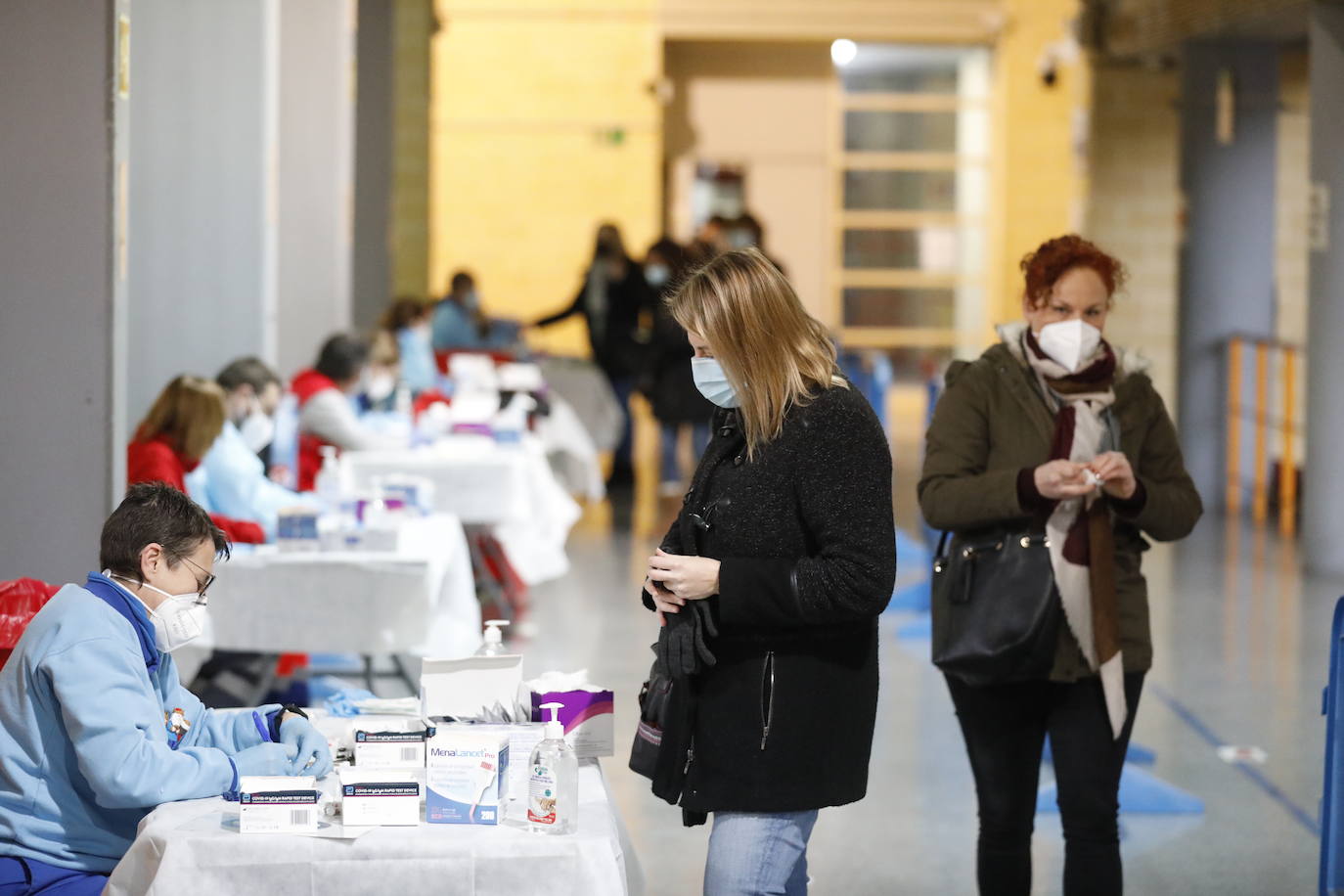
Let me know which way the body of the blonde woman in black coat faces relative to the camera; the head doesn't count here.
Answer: to the viewer's left

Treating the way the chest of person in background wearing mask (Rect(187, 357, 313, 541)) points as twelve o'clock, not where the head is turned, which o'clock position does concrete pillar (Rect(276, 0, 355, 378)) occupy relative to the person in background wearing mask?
The concrete pillar is roughly at 9 o'clock from the person in background wearing mask.

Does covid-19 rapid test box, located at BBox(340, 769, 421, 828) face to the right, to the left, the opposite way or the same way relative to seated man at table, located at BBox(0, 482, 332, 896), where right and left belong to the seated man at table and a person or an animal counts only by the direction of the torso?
to the right

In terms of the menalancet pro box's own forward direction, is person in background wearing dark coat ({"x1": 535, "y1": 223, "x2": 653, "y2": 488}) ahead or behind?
behind

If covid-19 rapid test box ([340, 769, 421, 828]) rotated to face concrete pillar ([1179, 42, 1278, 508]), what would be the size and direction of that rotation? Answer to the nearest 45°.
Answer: approximately 135° to its left

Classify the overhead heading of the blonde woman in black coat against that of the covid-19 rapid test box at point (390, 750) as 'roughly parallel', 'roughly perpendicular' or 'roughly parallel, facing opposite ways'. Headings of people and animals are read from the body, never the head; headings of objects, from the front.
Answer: roughly perpendicular

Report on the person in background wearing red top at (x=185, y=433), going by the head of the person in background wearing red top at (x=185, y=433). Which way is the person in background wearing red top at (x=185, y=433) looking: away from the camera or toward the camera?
away from the camera

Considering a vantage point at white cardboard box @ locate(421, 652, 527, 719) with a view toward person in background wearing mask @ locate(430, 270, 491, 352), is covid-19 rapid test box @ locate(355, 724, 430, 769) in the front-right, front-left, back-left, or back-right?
back-left

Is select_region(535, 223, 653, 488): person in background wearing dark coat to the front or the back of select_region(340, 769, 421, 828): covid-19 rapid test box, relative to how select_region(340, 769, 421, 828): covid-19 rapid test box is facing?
to the back

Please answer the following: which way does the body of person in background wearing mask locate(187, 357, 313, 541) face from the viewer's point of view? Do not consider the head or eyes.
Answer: to the viewer's right

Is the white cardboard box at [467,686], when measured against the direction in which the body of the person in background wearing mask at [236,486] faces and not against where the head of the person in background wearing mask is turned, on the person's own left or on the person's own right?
on the person's own right

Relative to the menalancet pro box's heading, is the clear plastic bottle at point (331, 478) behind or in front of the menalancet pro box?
behind

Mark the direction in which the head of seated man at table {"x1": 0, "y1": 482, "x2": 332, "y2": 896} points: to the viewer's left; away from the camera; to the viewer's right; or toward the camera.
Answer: to the viewer's right

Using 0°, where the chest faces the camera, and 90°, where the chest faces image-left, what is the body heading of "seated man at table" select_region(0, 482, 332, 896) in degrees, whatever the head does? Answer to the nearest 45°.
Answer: approximately 270°

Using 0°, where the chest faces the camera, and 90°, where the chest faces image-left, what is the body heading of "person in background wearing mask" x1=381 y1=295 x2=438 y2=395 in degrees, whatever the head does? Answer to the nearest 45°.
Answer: approximately 270°
